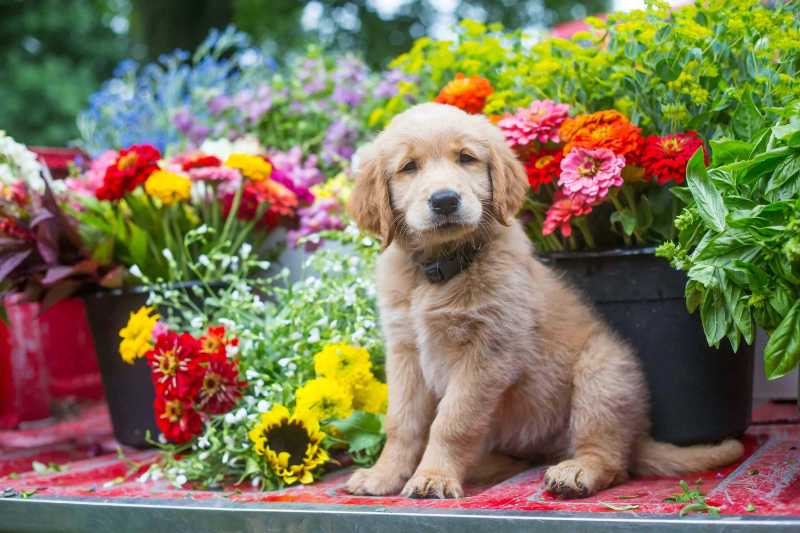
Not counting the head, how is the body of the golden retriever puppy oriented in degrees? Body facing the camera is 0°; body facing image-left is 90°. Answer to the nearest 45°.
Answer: approximately 45°

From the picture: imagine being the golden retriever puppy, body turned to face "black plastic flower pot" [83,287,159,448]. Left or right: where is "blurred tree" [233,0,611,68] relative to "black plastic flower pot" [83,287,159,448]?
right

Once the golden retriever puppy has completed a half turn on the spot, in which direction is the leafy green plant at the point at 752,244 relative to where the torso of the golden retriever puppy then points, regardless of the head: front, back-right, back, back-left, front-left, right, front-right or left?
right

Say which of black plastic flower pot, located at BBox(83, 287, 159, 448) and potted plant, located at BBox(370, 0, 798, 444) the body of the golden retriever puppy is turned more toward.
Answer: the black plastic flower pot

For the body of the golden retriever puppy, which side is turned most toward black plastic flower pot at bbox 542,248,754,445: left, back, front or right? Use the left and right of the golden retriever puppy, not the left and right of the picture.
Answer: back

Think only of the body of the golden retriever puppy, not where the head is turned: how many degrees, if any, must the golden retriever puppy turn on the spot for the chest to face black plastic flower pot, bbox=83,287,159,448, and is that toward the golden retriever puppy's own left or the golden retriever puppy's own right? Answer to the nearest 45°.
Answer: approximately 90° to the golden retriever puppy's own right

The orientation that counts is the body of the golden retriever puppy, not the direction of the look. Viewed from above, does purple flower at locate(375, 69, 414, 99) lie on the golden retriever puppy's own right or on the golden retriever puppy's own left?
on the golden retriever puppy's own right

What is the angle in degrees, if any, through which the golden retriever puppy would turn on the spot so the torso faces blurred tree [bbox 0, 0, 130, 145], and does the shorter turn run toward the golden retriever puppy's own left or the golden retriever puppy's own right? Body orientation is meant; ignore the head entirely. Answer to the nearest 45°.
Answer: approximately 90° to the golden retriever puppy's own right

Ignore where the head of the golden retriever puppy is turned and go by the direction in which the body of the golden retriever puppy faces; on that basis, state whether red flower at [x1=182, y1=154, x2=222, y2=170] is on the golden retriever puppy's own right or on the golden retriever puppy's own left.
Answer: on the golden retriever puppy's own right

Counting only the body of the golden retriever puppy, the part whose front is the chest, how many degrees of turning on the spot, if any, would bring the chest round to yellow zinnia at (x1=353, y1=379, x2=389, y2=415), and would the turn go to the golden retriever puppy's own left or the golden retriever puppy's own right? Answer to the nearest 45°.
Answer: approximately 90° to the golden retriever puppy's own right
